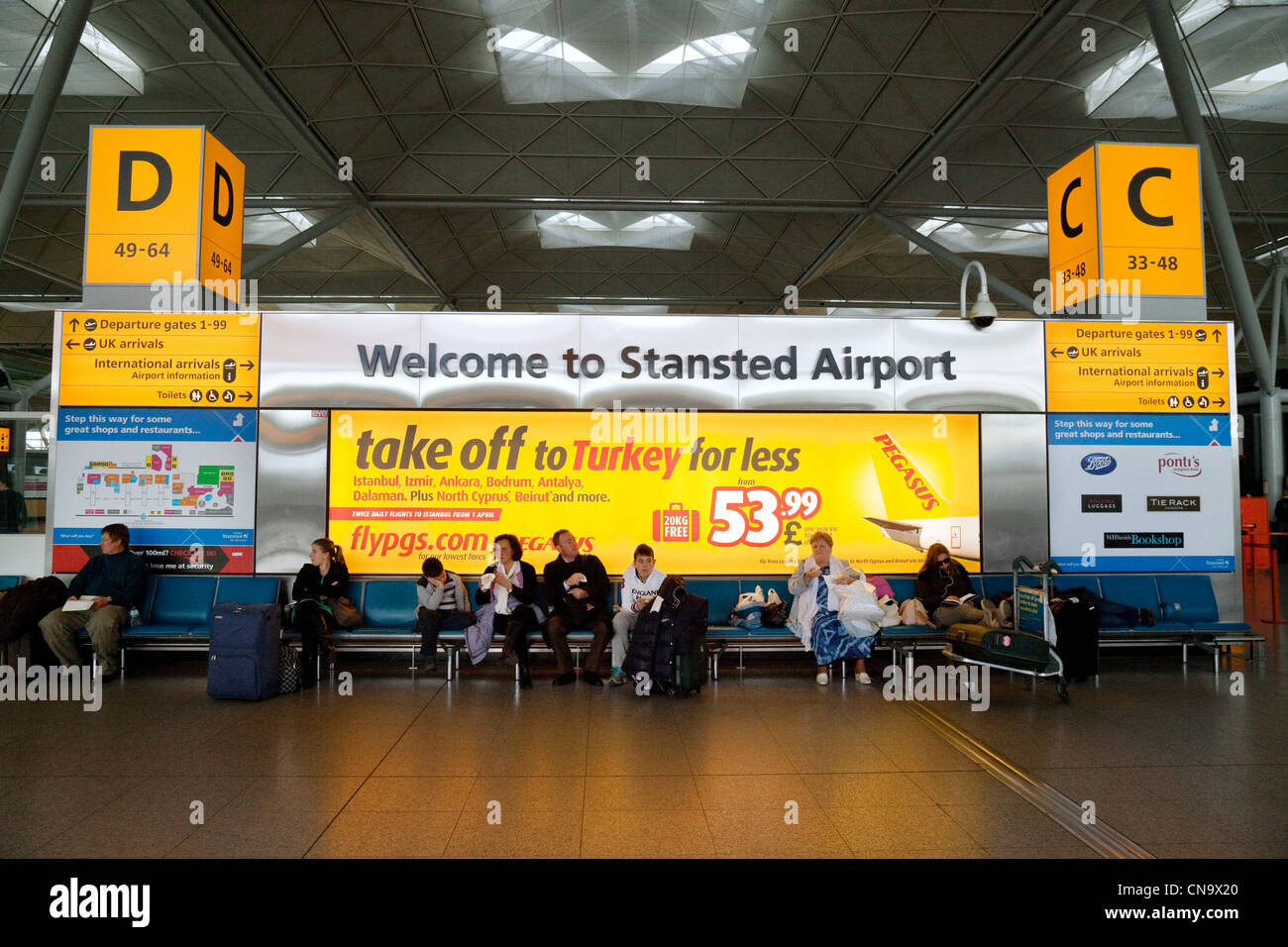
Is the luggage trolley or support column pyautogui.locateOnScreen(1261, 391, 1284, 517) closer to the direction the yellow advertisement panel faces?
the luggage trolley

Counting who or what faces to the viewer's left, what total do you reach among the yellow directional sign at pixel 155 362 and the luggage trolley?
1

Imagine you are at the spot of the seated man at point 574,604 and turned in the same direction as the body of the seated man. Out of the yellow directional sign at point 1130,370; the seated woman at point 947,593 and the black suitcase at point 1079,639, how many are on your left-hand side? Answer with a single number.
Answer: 3

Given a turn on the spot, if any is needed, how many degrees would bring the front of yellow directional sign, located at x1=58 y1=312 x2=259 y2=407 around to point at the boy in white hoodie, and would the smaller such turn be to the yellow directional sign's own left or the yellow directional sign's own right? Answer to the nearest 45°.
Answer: approximately 45° to the yellow directional sign's own left

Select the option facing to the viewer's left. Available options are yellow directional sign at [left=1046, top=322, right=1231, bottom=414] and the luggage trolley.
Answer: the luggage trolley

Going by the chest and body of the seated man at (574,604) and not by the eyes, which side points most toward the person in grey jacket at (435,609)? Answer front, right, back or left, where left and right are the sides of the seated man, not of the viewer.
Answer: right

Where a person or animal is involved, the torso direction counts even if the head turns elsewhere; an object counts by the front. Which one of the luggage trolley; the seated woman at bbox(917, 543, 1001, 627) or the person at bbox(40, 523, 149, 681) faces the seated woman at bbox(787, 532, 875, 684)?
the luggage trolley

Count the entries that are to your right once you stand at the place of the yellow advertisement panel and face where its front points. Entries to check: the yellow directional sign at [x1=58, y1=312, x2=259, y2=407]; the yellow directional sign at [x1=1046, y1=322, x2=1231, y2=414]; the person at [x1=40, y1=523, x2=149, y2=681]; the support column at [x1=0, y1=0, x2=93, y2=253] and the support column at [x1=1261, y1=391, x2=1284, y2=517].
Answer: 3

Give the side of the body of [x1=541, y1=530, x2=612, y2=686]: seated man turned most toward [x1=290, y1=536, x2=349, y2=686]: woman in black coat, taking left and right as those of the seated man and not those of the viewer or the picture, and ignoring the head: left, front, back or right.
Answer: right

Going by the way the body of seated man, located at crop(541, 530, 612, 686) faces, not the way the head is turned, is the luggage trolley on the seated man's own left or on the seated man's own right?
on the seated man's own left
